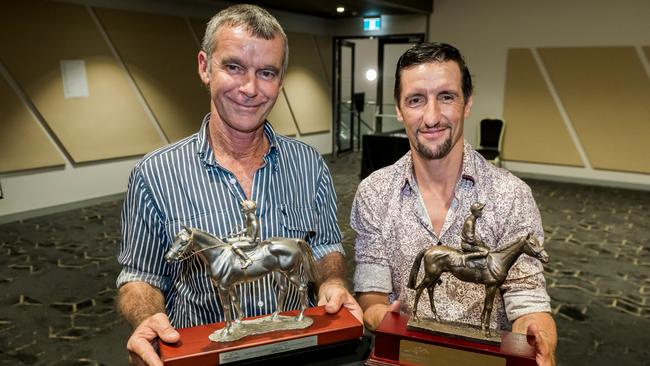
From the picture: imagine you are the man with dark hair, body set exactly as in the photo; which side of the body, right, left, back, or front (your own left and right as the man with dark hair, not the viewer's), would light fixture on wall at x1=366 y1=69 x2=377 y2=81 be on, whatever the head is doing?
back

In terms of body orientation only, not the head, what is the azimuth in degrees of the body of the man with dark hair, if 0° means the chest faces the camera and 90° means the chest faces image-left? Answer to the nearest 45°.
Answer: approximately 0°

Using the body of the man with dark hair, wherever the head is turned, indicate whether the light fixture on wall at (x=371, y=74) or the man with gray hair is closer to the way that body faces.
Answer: the man with gray hair

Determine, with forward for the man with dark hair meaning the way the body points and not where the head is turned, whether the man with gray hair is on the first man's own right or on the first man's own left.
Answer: on the first man's own right

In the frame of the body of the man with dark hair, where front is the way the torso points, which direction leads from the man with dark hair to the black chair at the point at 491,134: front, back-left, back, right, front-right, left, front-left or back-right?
back
